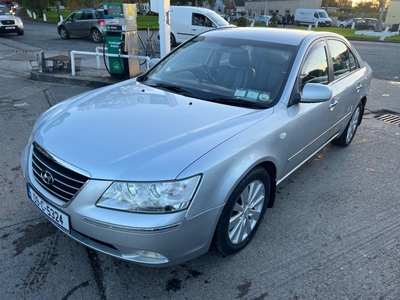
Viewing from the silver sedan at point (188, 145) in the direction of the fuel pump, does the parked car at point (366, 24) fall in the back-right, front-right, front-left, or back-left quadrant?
front-right

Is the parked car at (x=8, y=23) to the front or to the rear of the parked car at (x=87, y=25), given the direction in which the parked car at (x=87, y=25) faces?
to the front

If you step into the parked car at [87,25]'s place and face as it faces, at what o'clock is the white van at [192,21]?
The white van is roughly at 6 o'clock from the parked car.

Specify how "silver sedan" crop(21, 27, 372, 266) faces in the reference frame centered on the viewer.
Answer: facing the viewer and to the left of the viewer

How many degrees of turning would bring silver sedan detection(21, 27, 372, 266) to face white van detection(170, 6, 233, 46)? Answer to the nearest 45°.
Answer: approximately 135° to its right

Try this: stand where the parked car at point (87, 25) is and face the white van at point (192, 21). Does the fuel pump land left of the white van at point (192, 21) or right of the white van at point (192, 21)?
right

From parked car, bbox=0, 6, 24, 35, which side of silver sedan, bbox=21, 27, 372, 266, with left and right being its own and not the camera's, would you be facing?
right

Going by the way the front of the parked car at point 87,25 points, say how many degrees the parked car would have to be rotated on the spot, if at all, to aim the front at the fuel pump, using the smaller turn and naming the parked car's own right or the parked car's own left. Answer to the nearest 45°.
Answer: approximately 135° to the parked car's own left

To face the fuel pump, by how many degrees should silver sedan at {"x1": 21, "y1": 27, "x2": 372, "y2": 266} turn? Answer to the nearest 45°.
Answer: approximately 135° to its right

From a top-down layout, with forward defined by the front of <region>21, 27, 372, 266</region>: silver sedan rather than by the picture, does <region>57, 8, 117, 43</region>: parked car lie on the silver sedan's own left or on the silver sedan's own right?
on the silver sedan's own right

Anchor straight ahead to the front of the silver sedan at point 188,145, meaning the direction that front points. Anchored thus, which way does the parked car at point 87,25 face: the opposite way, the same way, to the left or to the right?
to the right

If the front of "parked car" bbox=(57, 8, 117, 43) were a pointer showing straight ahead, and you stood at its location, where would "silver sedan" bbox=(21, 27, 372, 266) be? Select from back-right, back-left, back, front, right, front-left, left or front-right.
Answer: back-left

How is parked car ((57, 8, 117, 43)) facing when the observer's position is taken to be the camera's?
facing away from the viewer and to the left of the viewer

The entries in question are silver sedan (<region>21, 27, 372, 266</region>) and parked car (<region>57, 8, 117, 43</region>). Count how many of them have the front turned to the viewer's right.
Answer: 0

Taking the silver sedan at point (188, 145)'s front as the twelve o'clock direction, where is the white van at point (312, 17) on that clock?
The white van is roughly at 5 o'clock from the silver sedan.
